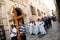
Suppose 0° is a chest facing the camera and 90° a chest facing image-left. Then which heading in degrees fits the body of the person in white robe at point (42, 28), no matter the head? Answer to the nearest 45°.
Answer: approximately 45°
